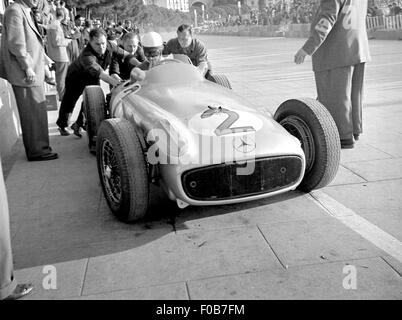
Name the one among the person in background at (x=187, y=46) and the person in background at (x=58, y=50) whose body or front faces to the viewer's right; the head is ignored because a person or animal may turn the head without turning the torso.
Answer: the person in background at (x=58, y=50)

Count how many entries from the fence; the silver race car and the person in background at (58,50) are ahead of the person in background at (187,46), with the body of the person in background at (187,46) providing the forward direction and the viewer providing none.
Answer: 1

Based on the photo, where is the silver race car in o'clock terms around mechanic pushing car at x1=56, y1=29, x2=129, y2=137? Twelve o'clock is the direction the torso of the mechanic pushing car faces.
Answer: The silver race car is roughly at 1 o'clock from the mechanic pushing car.

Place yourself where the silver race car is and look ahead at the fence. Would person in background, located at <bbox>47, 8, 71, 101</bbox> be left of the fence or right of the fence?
left

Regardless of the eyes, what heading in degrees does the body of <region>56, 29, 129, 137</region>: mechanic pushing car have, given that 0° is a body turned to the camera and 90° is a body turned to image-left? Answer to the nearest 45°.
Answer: approximately 315°

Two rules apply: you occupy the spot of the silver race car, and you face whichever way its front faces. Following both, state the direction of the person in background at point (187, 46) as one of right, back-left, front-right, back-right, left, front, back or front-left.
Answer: back-left

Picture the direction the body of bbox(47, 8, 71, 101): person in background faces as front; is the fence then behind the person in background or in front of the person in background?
in front

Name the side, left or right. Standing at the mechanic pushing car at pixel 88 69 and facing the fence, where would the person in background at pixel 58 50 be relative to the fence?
left

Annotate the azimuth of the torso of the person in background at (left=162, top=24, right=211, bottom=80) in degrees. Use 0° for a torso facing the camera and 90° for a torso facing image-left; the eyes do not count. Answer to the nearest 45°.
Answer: approximately 0°

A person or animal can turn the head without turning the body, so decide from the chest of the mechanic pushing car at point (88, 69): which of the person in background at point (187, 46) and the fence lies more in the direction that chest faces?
the person in background

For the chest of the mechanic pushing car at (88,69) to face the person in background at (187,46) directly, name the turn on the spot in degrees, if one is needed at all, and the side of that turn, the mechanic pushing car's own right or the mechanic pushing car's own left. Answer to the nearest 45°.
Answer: approximately 45° to the mechanic pushing car's own left

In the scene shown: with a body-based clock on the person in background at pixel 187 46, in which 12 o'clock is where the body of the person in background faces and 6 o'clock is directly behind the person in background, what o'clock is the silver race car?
The silver race car is roughly at 12 o'clock from the person in background.
